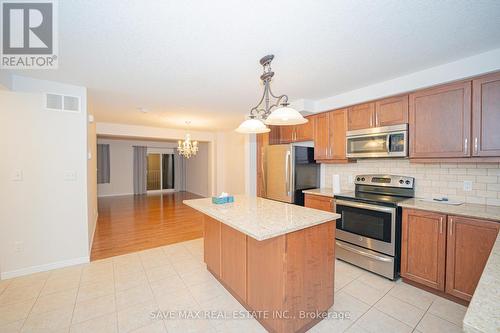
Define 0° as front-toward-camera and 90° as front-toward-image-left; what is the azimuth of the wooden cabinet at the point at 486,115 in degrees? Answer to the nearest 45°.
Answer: approximately 0°

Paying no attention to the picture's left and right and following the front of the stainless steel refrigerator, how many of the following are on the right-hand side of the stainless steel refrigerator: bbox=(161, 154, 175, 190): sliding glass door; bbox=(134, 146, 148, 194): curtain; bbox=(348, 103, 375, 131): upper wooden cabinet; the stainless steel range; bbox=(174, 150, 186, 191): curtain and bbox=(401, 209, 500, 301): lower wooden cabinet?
3

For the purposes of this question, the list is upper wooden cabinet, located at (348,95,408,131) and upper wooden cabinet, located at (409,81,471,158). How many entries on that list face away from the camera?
0

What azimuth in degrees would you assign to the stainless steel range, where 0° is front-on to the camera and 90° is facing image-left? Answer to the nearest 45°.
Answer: approximately 45°

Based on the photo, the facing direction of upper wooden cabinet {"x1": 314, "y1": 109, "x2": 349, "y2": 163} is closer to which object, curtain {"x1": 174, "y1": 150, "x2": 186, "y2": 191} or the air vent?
the air vent

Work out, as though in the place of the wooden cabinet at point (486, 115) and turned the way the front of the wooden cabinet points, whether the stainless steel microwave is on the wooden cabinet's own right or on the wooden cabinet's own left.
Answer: on the wooden cabinet's own right

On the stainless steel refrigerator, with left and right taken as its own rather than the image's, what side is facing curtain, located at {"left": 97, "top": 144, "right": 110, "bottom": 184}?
right
